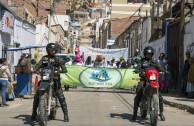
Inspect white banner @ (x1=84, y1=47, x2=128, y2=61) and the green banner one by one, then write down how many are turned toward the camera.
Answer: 2

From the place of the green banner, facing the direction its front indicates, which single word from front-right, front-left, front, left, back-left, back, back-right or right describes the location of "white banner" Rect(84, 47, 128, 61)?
back

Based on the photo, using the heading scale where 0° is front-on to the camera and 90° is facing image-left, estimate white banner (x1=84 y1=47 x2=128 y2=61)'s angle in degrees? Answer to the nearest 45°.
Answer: approximately 0°

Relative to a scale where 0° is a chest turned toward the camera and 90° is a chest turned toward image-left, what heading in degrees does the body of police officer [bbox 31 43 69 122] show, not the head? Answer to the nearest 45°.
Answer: approximately 0°

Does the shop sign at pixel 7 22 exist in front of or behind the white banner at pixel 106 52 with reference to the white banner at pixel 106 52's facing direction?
in front

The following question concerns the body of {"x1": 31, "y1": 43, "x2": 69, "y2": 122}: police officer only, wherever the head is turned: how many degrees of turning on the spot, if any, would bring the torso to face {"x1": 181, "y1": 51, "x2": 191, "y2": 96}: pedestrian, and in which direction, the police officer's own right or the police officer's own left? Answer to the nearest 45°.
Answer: approximately 135° to the police officer's own left

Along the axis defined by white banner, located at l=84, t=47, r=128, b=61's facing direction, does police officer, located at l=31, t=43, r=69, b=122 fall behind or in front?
in front

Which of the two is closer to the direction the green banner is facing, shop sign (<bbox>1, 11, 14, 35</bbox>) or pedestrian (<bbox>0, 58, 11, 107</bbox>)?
the pedestrian
